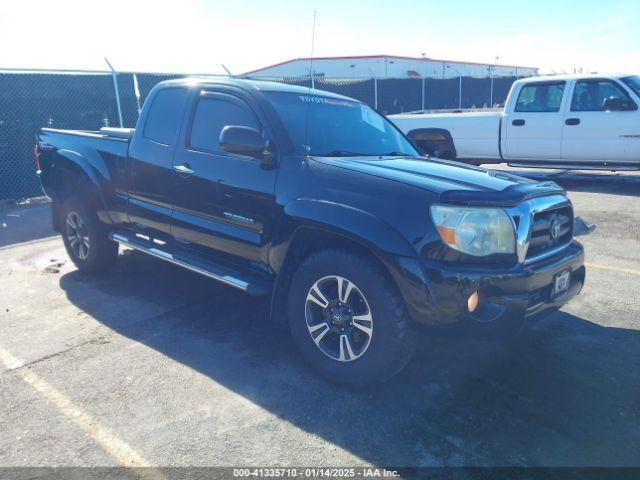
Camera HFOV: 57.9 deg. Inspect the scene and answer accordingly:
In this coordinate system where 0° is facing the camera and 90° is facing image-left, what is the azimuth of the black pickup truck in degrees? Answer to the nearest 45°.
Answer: approximately 315°

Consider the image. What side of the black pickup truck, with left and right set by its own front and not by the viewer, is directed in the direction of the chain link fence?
back

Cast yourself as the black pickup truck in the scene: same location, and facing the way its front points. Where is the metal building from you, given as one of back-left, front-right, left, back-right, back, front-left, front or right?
back-left

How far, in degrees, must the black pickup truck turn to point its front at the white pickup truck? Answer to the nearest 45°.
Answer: approximately 90° to its left
